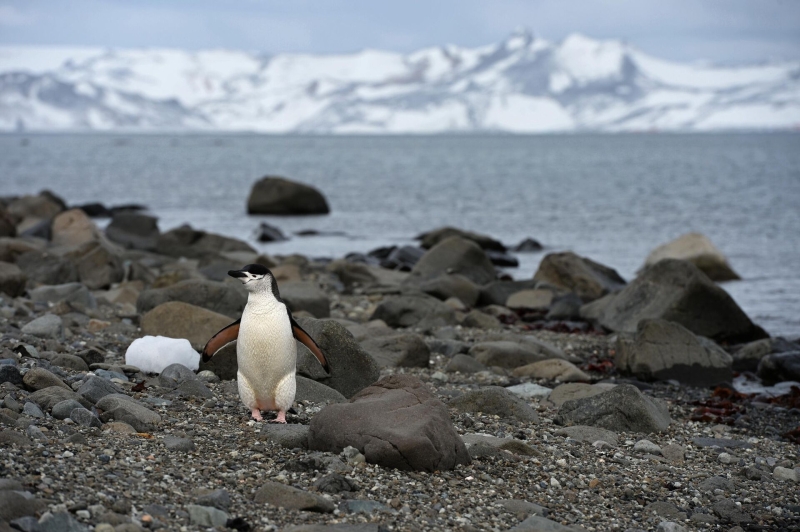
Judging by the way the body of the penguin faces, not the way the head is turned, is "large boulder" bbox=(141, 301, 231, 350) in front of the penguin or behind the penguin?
behind

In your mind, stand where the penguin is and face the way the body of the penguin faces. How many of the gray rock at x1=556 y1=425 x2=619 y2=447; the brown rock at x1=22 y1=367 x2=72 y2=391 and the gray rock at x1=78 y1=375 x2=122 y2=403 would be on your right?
2

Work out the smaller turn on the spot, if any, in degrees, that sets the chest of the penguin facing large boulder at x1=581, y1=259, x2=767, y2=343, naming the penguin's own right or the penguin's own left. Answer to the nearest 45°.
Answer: approximately 135° to the penguin's own left

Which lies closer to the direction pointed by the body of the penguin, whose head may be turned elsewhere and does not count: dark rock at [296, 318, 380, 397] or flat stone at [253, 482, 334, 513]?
the flat stone

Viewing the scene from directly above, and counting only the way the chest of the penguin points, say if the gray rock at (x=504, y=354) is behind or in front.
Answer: behind

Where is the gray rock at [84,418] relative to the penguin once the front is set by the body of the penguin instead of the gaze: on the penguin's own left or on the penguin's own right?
on the penguin's own right

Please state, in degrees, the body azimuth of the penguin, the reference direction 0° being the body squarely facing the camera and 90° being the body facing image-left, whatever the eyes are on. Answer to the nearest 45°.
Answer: approximately 0°

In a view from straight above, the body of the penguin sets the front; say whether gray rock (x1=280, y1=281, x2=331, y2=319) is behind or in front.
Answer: behind

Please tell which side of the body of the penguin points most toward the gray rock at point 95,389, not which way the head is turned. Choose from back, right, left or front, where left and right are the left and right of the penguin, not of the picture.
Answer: right

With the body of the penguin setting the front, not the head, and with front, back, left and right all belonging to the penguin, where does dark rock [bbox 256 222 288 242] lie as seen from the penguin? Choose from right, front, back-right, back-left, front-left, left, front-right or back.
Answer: back

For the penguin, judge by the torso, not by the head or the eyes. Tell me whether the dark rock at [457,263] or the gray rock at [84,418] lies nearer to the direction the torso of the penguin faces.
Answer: the gray rock

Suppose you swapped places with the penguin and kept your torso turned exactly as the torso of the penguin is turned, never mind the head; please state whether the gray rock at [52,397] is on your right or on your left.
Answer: on your right

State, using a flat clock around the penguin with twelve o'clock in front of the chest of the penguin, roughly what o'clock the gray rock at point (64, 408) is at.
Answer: The gray rock is roughly at 2 o'clock from the penguin.
